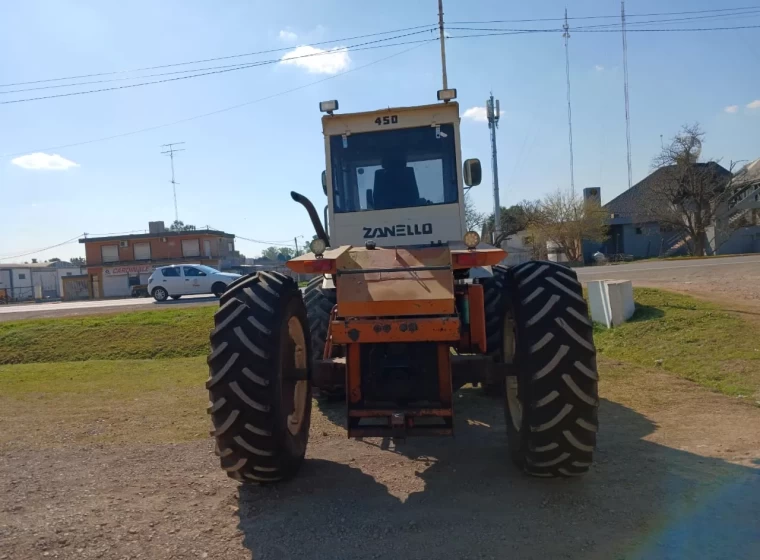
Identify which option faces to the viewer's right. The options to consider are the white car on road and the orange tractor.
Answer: the white car on road

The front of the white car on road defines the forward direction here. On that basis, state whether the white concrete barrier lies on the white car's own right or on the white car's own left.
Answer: on the white car's own right

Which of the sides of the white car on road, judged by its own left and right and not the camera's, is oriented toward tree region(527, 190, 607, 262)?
front

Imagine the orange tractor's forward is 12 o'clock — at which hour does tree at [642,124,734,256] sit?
The tree is roughly at 1 o'clock from the orange tractor.

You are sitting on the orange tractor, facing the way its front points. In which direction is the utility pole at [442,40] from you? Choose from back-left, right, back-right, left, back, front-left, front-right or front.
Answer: front

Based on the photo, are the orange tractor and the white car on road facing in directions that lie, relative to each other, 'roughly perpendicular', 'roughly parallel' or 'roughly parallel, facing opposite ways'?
roughly perpendicular

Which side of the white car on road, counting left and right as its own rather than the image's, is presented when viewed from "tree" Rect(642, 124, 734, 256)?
front

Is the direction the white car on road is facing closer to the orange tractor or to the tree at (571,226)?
the tree

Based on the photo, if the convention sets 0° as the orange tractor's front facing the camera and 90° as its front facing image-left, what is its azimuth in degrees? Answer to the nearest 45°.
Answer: approximately 180°

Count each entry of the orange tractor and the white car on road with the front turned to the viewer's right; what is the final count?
1

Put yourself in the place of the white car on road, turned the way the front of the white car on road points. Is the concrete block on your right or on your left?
on your right

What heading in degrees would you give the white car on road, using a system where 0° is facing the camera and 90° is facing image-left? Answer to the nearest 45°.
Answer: approximately 270°

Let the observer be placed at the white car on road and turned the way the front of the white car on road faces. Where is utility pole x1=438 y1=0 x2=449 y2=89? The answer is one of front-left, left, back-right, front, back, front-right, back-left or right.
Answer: front-right
